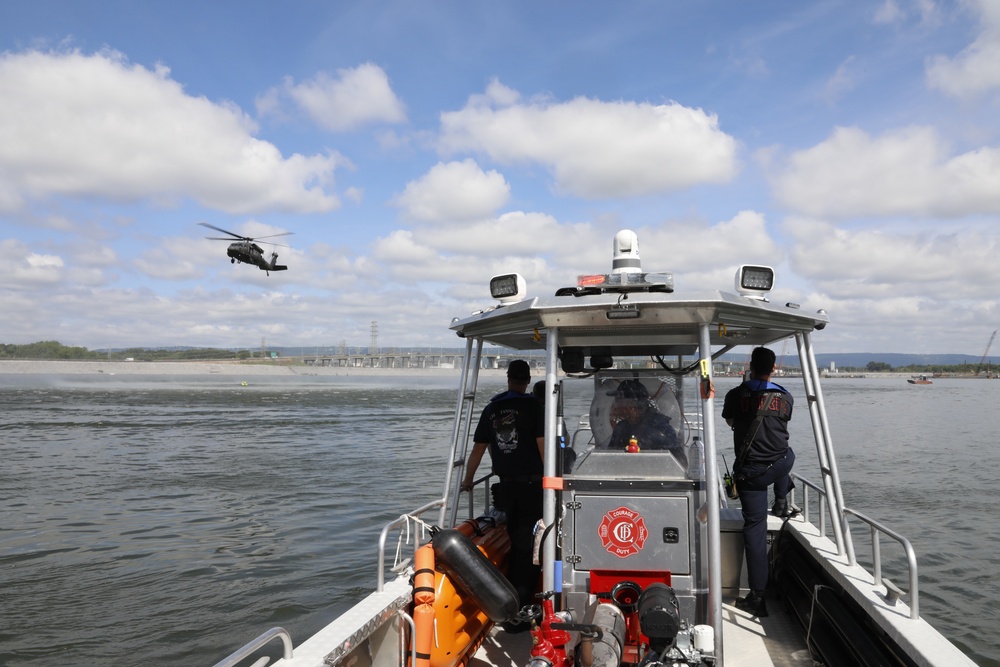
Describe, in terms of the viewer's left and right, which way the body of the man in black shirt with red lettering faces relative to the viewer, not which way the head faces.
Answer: facing away from the viewer

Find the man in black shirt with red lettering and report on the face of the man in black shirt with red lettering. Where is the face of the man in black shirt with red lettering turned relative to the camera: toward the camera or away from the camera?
away from the camera

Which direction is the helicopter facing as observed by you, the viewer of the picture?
facing the viewer and to the left of the viewer

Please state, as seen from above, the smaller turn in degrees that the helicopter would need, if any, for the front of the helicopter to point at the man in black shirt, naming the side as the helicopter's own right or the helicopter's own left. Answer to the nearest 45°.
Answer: approximately 45° to the helicopter's own left

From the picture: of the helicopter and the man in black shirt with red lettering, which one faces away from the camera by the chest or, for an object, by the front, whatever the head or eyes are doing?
the man in black shirt with red lettering

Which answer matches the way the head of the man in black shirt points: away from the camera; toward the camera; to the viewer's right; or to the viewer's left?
away from the camera

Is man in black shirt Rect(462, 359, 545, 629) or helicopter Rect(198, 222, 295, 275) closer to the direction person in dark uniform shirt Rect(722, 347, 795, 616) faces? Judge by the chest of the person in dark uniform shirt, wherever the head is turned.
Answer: the helicopter

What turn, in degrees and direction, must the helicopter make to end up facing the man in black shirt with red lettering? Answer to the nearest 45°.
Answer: approximately 45° to its left
